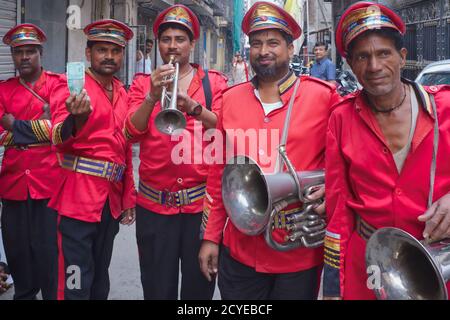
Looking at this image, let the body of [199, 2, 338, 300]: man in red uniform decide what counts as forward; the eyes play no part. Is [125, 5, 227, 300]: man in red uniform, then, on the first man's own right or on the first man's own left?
on the first man's own right

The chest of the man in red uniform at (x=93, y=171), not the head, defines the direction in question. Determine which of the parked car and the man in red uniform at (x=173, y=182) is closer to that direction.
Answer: the man in red uniform

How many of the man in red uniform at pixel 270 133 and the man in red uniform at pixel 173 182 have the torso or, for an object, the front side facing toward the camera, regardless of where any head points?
2

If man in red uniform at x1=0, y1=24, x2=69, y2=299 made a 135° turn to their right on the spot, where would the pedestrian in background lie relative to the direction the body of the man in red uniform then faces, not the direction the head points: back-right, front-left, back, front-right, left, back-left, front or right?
right

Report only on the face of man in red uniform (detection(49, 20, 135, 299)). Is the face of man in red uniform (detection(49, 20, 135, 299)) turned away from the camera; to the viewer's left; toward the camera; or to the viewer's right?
toward the camera

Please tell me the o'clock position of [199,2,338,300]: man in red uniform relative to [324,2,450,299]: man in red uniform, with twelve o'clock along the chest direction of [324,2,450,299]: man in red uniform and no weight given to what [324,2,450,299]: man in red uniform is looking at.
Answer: [199,2,338,300]: man in red uniform is roughly at 4 o'clock from [324,2,450,299]: man in red uniform.

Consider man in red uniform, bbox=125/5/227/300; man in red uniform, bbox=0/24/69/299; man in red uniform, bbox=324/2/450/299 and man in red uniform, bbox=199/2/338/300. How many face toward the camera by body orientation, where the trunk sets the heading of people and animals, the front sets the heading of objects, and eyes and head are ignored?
4

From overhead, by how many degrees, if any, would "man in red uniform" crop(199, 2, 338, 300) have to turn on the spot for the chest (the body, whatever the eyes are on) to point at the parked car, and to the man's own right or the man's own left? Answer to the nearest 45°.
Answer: approximately 135° to the man's own left

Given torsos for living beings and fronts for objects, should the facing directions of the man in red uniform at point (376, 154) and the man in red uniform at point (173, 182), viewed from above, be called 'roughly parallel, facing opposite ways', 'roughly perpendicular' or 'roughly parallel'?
roughly parallel

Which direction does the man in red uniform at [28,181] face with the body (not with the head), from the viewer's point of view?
toward the camera

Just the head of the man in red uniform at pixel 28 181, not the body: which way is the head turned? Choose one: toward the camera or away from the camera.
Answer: toward the camera

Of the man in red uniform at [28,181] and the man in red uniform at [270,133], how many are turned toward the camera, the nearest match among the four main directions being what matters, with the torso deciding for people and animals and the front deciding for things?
2

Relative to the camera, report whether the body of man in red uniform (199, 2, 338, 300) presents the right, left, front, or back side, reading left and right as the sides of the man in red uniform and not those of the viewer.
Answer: front

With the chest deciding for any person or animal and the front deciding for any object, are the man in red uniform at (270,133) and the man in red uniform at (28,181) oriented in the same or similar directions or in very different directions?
same or similar directions

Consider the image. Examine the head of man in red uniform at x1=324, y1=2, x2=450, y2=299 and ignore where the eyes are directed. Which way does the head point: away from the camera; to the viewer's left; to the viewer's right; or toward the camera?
toward the camera

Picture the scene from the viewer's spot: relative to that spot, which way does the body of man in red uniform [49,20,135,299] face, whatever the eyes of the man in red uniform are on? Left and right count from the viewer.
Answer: facing the viewer and to the right of the viewer
